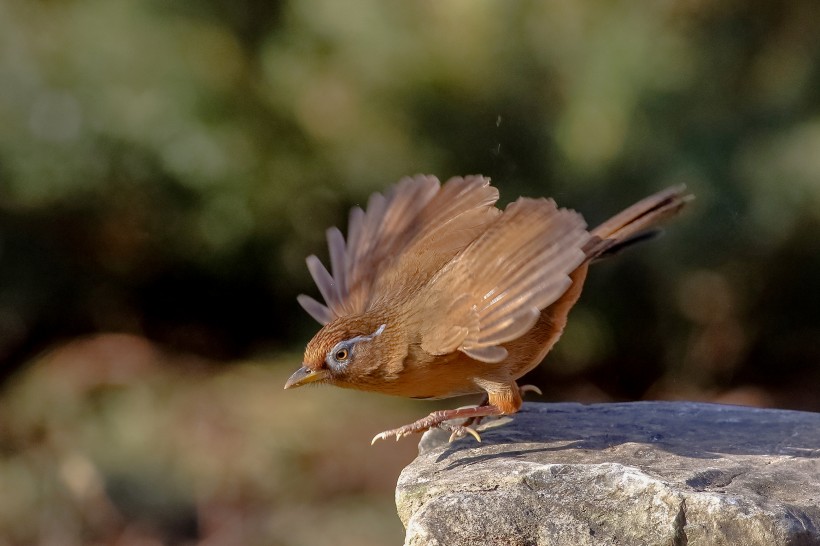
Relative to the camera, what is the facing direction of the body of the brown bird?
to the viewer's left
